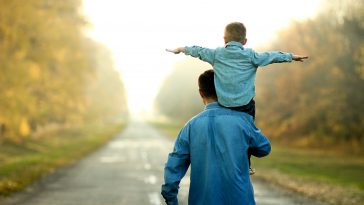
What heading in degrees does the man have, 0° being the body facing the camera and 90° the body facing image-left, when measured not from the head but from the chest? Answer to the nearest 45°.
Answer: approximately 180°

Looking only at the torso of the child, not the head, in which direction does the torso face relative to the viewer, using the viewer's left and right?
facing away from the viewer

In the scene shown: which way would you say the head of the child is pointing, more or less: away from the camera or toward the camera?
away from the camera
